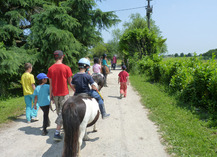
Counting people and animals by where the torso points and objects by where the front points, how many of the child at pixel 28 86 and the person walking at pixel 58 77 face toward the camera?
0

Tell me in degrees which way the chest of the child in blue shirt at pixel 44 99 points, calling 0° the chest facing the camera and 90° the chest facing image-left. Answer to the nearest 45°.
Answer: approximately 225°

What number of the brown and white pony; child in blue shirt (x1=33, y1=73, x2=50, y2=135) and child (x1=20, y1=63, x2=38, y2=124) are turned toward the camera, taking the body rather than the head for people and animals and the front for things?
0

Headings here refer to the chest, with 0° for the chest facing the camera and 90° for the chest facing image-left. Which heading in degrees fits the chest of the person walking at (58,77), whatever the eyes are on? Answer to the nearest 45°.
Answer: approximately 180°

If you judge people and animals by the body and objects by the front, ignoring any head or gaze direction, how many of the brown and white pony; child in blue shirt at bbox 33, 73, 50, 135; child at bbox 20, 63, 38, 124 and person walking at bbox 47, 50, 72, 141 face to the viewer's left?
0

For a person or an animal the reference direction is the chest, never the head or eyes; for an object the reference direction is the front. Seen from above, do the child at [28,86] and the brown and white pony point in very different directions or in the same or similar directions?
same or similar directions

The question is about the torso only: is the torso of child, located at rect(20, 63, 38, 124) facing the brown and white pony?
no

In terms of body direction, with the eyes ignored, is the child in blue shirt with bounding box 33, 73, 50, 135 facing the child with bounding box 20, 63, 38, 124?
no

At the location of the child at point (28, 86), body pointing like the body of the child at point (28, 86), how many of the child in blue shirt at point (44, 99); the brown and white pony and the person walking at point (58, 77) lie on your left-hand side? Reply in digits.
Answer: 0

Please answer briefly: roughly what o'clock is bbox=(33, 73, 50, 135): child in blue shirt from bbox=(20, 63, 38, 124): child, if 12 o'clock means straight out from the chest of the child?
The child in blue shirt is roughly at 4 o'clock from the child.

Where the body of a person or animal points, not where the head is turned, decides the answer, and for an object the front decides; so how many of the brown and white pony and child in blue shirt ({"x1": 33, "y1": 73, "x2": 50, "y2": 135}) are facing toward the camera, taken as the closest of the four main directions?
0

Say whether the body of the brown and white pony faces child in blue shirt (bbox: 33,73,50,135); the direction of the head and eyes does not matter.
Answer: no

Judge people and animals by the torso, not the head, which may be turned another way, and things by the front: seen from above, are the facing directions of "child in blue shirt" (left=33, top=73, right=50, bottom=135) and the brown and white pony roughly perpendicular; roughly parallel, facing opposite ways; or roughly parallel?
roughly parallel

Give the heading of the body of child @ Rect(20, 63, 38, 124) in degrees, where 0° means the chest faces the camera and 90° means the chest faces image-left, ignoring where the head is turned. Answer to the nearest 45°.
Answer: approximately 225°

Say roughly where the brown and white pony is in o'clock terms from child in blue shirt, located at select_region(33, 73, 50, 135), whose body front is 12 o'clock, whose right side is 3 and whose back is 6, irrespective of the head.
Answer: The brown and white pony is roughly at 4 o'clock from the child in blue shirt.
